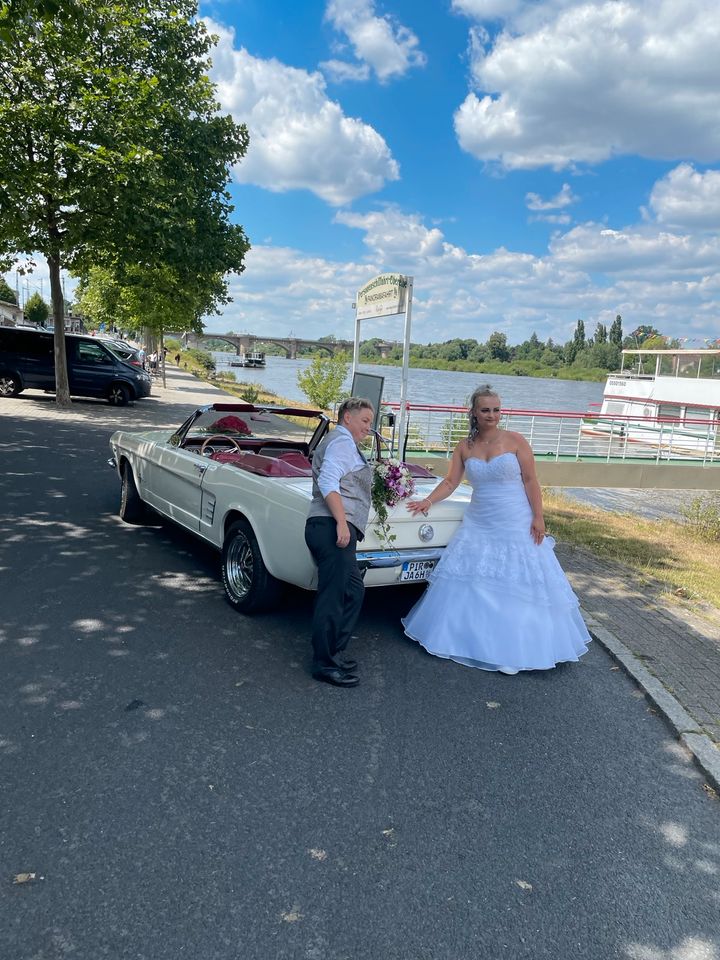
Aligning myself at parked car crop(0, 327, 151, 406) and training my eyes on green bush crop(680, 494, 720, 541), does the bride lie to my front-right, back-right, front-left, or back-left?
front-right

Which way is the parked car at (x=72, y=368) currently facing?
to the viewer's right

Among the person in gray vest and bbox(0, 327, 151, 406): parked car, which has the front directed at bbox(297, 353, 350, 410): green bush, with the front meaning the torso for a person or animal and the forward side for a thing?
the parked car

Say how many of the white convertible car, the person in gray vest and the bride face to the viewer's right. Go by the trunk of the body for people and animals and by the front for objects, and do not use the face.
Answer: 1

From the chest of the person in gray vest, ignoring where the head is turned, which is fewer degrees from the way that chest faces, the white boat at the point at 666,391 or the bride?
the bride

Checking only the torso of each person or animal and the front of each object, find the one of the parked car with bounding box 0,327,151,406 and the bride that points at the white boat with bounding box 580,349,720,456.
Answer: the parked car

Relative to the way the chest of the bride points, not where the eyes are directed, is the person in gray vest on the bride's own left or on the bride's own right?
on the bride's own right

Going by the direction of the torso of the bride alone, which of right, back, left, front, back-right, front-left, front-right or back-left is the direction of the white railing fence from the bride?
back

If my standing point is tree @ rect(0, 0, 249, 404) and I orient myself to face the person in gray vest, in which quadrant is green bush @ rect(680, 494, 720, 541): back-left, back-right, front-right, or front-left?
front-left

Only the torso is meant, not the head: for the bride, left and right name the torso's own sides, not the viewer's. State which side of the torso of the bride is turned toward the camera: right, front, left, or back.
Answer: front
